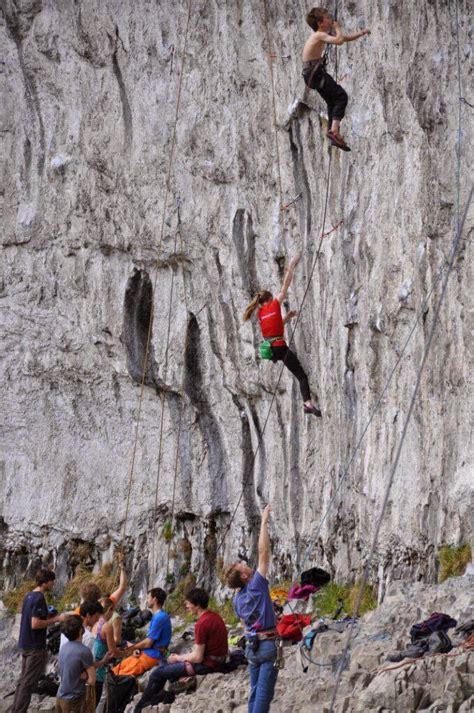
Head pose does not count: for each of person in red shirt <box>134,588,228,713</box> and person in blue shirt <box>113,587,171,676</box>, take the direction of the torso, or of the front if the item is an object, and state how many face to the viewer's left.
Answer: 2

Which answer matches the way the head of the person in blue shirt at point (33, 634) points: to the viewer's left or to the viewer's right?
to the viewer's right

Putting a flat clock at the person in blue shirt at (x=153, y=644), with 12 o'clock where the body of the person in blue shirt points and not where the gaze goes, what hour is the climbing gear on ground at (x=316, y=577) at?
The climbing gear on ground is roughly at 4 o'clock from the person in blue shirt.

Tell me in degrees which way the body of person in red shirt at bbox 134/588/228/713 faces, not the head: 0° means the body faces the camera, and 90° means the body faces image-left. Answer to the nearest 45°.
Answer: approximately 90°

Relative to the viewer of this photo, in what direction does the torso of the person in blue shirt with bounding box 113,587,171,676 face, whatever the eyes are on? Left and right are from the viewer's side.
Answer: facing to the left of the viewer

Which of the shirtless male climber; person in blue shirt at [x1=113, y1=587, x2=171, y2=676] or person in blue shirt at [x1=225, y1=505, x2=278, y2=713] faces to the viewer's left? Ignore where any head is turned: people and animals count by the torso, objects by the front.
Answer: person in blue shirt at [x1=113, y1=587, x2=171, y2=676]

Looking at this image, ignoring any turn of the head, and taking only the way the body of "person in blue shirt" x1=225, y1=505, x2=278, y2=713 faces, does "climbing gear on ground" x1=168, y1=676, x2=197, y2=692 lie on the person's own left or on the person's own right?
on the person's own left

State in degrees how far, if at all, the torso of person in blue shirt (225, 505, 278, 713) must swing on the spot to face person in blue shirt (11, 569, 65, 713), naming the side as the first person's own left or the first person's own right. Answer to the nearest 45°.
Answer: approximately 90° to the first person's own left

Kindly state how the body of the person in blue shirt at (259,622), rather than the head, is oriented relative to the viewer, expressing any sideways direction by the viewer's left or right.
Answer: facing away from the viewer and to the right of the viewer

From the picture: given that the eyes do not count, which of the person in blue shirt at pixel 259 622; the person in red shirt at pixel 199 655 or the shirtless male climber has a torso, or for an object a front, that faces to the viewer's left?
the person in red shirt
